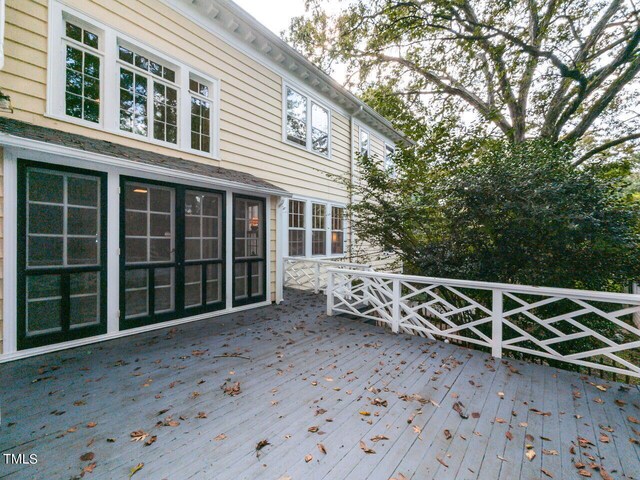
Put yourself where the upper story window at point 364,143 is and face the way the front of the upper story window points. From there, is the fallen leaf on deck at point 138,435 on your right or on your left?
on your right

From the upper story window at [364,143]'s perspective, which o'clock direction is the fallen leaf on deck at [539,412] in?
The fallen leaf on deck is roughly at 1 o'clock from the upper story window.

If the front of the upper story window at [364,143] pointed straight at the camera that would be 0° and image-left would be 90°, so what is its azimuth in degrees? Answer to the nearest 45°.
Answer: approximately 315°

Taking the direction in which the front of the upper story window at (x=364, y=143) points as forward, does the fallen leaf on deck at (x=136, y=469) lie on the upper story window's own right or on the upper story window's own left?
on the upper story window's own right

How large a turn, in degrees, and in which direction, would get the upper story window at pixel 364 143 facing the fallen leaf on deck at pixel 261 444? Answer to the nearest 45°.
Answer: approximately 45° to its right
